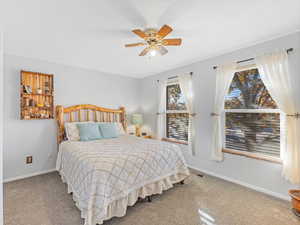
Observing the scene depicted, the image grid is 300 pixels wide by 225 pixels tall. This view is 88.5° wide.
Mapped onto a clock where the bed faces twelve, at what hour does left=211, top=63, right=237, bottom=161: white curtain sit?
The white curtain is roughly at 10 o'clock from the bed.

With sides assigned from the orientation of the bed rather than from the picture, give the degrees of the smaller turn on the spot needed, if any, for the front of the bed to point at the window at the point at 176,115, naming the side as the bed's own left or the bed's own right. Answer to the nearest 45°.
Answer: approximately 90° to the bed's own left

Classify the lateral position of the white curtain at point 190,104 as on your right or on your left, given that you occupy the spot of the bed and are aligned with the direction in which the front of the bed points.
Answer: on your left

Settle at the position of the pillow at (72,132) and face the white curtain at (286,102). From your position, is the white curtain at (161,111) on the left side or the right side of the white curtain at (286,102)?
left

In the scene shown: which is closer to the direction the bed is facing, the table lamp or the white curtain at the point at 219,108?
the white curtain

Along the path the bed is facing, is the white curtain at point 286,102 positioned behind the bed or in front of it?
in front

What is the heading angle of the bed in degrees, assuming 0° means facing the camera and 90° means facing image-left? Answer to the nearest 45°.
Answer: approximately 315°

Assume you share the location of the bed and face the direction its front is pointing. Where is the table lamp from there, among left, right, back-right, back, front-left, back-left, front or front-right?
back-left

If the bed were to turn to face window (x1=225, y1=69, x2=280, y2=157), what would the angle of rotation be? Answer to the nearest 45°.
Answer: approximately 45° to its left

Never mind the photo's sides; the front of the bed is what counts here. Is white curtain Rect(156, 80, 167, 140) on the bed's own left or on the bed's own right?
on the bed's own left

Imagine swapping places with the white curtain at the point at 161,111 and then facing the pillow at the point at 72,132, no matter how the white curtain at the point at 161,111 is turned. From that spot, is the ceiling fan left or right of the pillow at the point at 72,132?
left
